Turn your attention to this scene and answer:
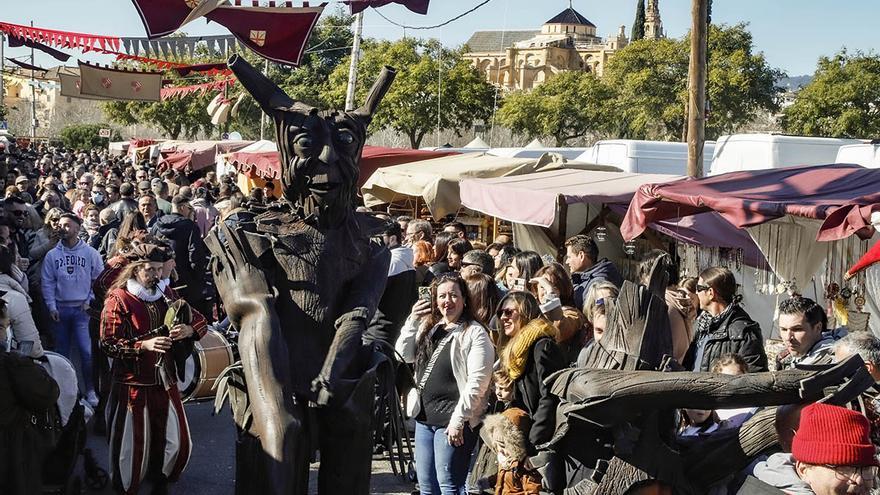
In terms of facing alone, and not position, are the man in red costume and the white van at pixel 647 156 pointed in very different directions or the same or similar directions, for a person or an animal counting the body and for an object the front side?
very different directions

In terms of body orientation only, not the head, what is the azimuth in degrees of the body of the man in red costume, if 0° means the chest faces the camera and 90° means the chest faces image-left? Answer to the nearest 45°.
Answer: approximately 315°

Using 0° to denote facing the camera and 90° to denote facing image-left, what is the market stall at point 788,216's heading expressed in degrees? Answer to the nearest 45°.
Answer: approximately 45°

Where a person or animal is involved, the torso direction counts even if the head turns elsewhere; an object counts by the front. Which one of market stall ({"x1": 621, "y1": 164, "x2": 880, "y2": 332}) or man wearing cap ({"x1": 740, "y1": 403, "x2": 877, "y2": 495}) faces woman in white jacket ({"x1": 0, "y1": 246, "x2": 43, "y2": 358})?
the market stall

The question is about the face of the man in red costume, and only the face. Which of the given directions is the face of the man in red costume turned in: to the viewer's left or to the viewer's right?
to the viewer's right

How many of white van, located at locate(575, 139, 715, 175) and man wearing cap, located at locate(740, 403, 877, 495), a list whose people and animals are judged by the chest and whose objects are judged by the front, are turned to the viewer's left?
1

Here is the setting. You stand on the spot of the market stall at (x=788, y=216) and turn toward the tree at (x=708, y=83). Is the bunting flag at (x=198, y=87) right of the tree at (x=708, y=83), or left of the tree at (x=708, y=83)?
left

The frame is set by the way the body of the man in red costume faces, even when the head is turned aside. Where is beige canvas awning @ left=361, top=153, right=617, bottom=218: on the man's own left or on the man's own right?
on the man's own left

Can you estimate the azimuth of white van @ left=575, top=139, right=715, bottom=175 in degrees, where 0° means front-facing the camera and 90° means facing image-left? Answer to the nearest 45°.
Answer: approximately 90°

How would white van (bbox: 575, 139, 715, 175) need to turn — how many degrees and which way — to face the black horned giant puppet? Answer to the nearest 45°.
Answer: approximately 90° to its left

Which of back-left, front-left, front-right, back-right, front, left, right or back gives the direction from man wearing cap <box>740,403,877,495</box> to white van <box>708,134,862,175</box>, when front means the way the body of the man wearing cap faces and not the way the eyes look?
back-left

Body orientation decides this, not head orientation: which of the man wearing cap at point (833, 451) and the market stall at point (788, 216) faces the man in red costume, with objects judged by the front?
the market stall
